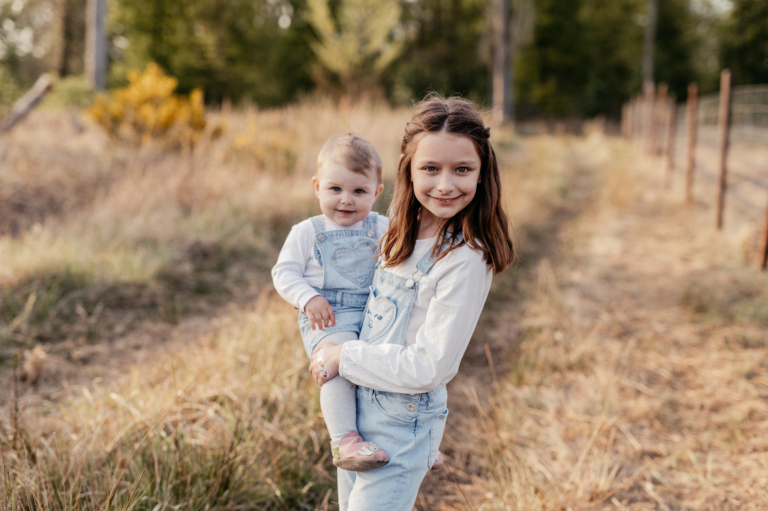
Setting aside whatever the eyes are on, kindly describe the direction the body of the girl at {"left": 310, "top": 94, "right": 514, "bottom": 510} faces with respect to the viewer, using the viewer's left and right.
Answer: facing the viewer and to the left of the viewer

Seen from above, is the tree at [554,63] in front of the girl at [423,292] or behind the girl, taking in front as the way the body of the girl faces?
behind

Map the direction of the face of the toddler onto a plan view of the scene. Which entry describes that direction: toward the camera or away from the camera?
toward the camera

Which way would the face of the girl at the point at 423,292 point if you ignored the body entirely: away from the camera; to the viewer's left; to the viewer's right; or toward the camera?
toward the camera

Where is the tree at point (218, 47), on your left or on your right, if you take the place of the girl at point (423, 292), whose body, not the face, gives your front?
on your right

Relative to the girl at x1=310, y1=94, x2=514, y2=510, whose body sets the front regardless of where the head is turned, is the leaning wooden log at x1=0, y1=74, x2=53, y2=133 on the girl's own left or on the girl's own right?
on the girl's own right

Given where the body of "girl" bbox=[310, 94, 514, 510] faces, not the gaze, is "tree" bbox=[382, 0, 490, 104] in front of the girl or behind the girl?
behind
